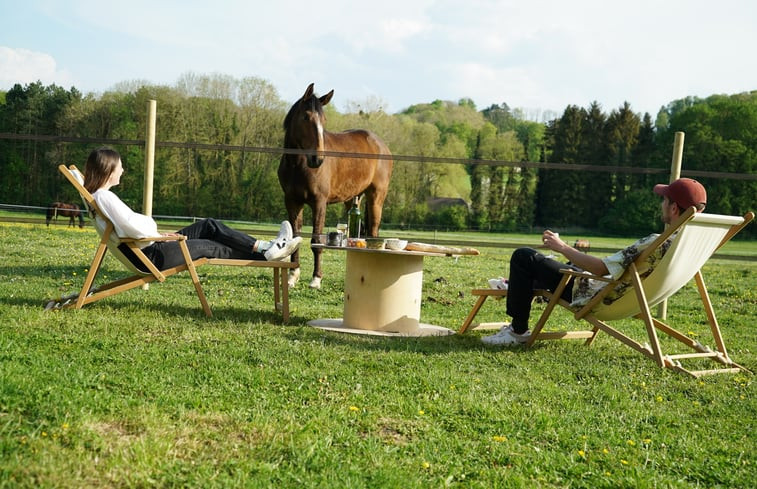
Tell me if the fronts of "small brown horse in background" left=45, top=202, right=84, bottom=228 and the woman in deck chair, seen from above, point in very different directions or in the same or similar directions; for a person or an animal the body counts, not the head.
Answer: very different directions

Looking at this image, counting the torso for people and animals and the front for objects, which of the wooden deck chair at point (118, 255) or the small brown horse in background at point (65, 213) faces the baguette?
the wooden deck chair

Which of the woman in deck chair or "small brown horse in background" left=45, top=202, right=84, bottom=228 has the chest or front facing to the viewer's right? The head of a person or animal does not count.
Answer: the woman in deck chair

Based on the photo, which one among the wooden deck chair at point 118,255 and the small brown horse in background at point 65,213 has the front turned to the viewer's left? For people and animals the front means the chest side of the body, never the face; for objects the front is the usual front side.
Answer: the small brown horse in background

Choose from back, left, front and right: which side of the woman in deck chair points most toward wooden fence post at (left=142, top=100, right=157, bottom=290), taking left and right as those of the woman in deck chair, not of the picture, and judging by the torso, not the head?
left

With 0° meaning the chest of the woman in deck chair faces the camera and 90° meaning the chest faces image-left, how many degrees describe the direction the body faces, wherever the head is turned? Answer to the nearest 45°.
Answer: approximately 270°

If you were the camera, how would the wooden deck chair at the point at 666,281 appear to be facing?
facing away from the viewer and to the left of the viewer

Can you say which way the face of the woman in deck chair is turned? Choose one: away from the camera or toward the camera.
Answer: away from the camera

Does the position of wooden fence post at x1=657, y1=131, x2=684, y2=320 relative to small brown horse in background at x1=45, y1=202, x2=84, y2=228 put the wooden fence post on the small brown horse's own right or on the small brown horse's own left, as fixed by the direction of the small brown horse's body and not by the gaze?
on the small brown horse's own left

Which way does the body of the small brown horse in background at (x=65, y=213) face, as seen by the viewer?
to the viewer's left

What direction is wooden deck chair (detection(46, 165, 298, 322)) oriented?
to the viewer's right

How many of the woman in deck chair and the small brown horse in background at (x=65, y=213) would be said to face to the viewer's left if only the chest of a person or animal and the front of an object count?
1

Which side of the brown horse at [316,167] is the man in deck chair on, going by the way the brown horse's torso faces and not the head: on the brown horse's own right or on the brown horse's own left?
on the brown horse's own left
